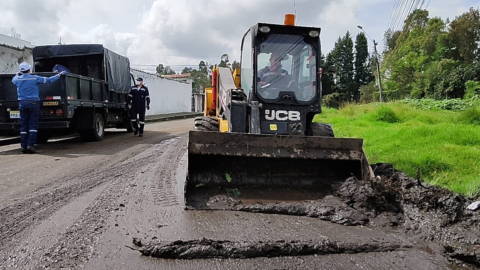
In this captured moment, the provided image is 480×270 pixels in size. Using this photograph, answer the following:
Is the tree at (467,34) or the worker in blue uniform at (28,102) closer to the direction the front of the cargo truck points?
the tree

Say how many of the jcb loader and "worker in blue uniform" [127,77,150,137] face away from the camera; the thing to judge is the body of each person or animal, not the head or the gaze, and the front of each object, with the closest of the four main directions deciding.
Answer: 0

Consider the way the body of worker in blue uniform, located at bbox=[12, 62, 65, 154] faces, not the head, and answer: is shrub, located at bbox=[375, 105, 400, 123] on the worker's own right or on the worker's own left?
on the worker's own right

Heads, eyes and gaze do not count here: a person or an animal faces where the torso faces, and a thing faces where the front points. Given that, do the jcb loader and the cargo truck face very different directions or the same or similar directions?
very different directions

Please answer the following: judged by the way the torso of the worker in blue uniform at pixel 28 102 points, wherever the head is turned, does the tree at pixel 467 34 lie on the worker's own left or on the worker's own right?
on the worker's own right

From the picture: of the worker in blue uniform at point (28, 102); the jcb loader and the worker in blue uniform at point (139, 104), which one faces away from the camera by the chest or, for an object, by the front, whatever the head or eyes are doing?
the worker in blue uniform at point (28, 102)

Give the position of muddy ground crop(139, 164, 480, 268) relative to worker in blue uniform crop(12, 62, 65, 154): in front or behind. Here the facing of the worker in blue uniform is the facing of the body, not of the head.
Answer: behind

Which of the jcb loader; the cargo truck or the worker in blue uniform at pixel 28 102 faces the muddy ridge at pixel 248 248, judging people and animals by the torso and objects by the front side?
the jcb loader

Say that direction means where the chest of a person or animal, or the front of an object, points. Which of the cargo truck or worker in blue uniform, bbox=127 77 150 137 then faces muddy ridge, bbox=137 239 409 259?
the worker in blue uniform

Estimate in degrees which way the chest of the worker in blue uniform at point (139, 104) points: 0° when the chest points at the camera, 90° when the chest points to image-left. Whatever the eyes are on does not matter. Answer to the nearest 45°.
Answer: approximately 0°

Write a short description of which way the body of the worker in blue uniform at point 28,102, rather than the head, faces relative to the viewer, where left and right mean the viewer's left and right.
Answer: facing away from the viewer

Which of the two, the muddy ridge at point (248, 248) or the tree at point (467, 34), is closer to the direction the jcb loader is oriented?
the muddy ridge

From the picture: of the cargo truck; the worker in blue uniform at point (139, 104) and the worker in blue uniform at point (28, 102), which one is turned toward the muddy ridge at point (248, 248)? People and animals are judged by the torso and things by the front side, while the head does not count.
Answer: the worker in blue uniform at point (139, 104)
